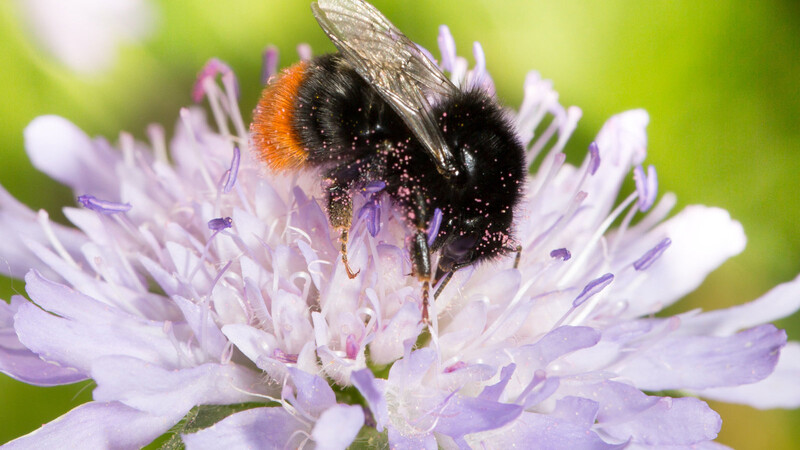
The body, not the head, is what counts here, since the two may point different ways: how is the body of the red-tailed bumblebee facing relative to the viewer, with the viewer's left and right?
facing to the right of the viewer
